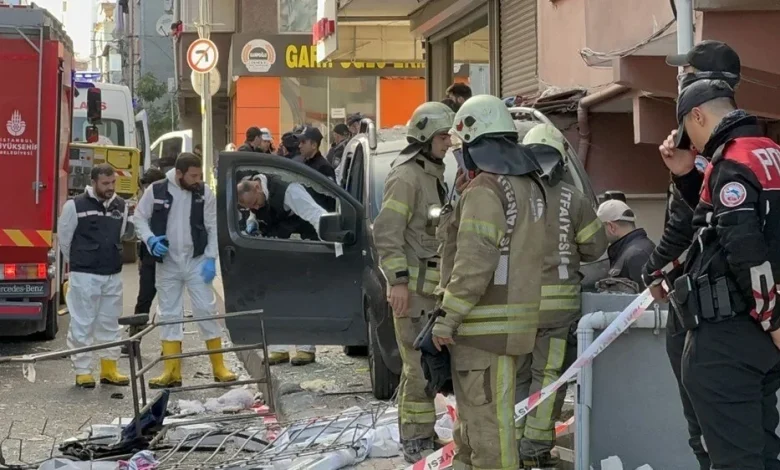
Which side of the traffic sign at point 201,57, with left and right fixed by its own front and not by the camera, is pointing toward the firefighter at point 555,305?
front

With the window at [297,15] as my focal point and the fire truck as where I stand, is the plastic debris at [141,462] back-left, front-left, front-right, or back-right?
back-right

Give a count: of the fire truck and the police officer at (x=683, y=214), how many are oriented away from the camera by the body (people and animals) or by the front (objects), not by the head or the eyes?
1

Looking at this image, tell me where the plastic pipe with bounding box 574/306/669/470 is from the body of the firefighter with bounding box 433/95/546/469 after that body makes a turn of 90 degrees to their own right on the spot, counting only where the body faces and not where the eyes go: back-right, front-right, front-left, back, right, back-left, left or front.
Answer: front

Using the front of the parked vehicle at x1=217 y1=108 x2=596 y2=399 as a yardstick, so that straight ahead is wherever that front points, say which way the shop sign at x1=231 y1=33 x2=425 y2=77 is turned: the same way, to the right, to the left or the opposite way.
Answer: the same way

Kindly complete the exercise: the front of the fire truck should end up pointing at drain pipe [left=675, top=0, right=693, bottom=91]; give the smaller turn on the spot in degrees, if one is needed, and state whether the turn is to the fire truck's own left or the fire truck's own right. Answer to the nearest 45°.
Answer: approximately 135° to the fire truck's own right

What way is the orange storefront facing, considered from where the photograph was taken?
facing the viewer

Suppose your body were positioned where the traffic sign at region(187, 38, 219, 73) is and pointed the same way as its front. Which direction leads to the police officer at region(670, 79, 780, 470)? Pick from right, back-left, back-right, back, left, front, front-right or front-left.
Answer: front

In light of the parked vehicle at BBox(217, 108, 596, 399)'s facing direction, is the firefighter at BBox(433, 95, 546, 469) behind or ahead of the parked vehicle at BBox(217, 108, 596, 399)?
ahead

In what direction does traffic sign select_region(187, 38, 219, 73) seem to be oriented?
toward the camera

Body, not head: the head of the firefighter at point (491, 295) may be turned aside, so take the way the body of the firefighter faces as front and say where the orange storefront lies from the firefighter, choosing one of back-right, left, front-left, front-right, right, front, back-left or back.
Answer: front-right

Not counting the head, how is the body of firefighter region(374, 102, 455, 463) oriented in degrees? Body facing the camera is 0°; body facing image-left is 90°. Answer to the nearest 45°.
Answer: approximately 270°

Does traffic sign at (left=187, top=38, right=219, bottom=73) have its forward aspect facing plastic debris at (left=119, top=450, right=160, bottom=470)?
yes

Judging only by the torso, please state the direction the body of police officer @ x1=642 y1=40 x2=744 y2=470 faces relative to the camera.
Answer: to the viewer's left

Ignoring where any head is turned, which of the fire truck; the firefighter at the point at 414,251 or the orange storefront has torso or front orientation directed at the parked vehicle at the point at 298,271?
the orange storefront

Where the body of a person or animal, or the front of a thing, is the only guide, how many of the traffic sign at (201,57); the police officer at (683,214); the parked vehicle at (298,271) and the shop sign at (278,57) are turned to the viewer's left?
1
